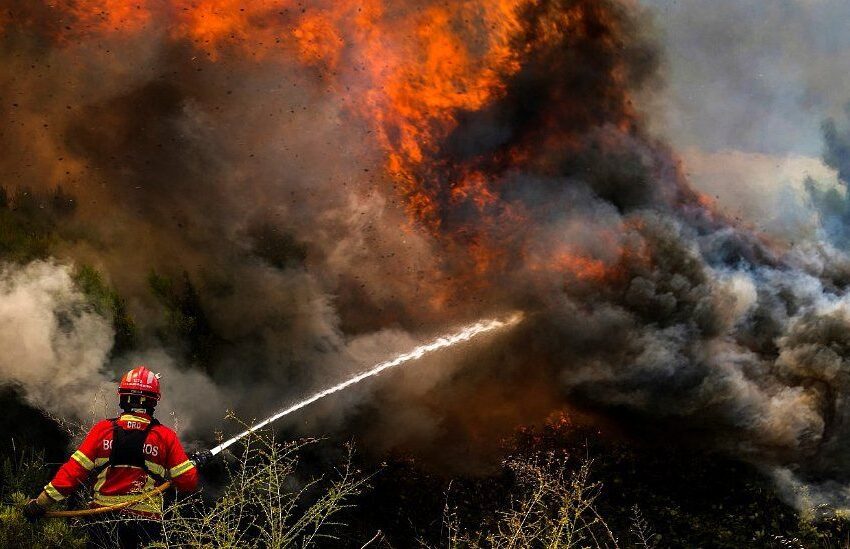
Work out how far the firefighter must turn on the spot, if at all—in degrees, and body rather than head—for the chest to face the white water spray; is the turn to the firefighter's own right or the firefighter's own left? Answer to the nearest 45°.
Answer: approximately 45° to the firefighter's own right

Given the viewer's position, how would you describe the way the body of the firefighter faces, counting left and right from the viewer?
facing away from the viewer
